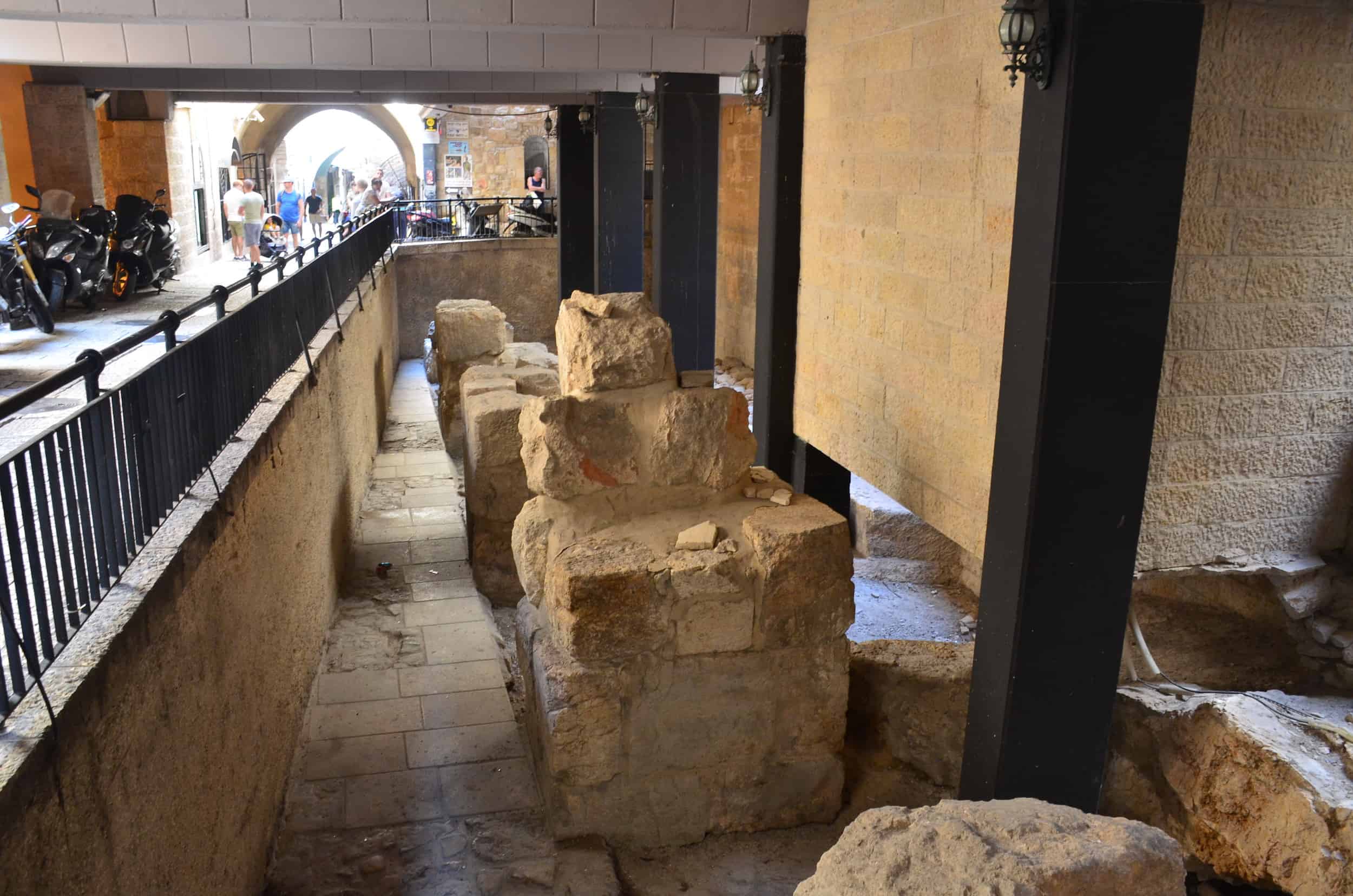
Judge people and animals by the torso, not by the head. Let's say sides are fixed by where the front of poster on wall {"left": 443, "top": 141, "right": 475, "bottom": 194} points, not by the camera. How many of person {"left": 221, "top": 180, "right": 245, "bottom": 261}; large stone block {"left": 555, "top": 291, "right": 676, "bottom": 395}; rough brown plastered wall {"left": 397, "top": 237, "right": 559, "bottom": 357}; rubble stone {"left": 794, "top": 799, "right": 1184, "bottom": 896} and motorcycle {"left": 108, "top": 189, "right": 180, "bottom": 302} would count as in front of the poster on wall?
5

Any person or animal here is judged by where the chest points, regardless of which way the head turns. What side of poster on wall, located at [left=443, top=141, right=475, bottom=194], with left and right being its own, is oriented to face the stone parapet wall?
front

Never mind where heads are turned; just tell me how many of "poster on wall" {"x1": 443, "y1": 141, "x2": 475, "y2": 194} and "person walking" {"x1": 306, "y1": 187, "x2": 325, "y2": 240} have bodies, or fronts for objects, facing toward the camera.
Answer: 2

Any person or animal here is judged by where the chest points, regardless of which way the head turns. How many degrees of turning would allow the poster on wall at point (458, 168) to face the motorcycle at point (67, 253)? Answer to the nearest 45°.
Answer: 0° — it already faces it

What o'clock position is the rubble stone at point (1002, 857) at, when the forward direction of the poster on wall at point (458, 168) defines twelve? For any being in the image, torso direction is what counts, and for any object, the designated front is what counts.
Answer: The rubble stone is roughly at 12 o'clock from the poster on wall.

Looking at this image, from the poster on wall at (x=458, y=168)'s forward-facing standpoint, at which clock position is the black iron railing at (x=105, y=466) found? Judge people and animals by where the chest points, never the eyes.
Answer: The black iron railing is roughly at 12 o'clock from the poster on wall.

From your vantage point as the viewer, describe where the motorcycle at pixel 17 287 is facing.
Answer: facing the viewer and to the right of the viewer

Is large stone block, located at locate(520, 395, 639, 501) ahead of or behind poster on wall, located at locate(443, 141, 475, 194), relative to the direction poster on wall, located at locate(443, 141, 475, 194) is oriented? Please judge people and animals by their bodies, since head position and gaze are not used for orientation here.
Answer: ahead

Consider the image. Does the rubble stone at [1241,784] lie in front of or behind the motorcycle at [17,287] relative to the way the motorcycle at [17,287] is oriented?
in front

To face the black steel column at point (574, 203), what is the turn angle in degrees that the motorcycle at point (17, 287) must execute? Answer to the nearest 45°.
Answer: approximately 45° to its left
